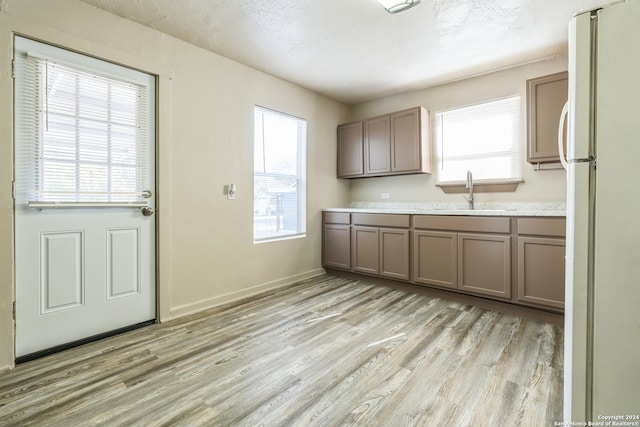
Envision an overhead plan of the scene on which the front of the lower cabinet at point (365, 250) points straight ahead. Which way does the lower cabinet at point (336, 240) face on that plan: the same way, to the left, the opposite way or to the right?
the same way

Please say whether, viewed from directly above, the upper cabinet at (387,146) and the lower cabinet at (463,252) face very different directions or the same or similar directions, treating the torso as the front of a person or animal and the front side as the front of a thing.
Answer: same or similar directions

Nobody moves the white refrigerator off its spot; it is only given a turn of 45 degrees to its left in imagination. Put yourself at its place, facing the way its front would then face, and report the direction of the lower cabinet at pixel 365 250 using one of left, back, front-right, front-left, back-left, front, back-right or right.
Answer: right

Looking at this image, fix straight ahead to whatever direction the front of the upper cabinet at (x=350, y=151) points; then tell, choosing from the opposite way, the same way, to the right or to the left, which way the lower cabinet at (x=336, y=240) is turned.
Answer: the same way

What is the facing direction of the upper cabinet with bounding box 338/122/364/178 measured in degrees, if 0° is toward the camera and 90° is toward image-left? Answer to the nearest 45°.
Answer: approximately 45°

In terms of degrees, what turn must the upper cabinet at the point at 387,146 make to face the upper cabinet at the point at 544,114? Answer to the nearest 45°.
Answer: approximately 90° to its left

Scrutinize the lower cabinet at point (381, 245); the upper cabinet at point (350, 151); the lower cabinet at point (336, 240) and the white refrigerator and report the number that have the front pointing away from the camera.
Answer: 0

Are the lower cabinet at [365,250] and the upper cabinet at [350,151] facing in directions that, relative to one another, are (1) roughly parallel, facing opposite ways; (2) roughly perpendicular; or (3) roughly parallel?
roughly parallel

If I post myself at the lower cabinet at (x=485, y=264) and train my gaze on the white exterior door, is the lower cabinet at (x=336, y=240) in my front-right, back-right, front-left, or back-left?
front-right

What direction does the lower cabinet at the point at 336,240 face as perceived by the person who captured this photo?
facing the viewer and to the left of the viewer

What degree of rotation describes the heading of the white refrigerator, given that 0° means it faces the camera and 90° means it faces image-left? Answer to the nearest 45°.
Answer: approximately 90°

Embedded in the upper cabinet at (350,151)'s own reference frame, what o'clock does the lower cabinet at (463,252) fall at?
The lower cabinet is roughly at 9 o'clock from the upper cabinet.
